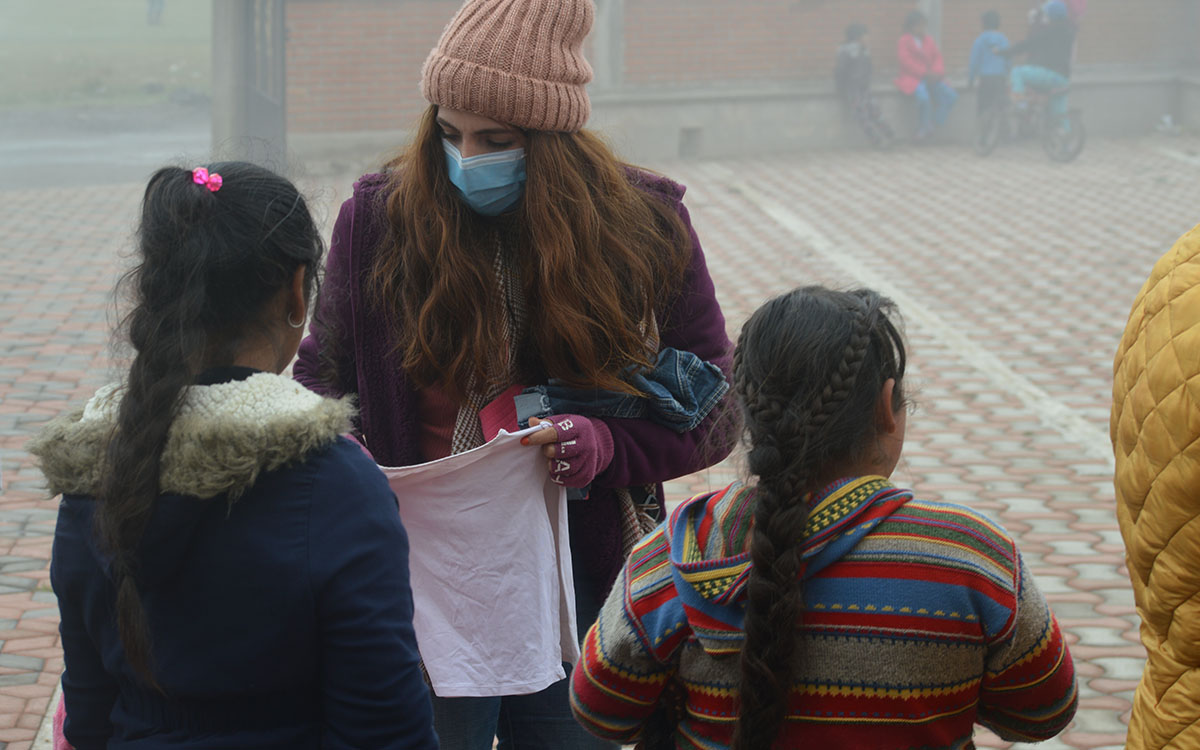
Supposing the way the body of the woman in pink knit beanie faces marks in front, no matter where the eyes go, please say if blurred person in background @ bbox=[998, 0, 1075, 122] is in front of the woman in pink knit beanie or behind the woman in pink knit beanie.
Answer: behind

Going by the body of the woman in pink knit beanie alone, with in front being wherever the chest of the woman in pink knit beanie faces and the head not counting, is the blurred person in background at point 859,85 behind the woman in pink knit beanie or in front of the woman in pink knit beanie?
behind

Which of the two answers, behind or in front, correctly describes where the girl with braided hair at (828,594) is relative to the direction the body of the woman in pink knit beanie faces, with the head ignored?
in front

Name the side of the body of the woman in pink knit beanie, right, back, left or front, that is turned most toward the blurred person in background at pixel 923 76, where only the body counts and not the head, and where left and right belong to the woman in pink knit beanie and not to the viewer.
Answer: back

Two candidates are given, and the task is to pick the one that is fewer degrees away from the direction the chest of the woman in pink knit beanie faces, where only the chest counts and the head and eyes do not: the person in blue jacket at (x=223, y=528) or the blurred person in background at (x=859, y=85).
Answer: the person in blue jacket

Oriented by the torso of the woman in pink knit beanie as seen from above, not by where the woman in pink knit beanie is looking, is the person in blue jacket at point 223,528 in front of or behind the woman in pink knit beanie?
in front

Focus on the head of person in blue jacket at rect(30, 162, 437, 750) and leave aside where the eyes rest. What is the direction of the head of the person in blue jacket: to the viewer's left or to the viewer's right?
to the viewer's right

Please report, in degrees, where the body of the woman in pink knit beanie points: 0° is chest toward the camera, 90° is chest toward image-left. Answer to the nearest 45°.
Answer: approximately 0°
